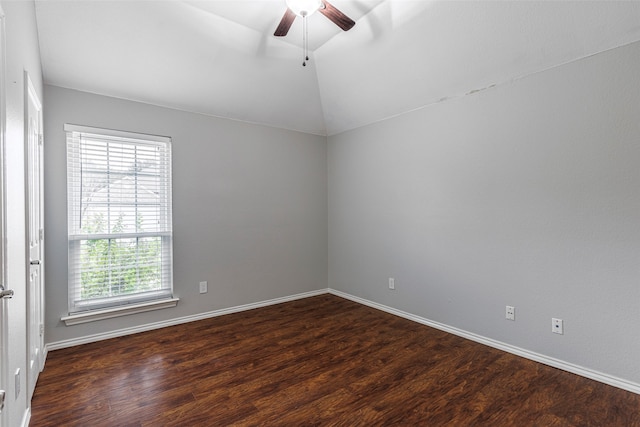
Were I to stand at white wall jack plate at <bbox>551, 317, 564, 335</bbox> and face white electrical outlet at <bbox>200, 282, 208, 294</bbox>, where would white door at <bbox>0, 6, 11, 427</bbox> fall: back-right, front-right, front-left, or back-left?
front-left

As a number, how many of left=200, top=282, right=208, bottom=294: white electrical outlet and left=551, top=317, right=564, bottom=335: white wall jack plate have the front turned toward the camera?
2

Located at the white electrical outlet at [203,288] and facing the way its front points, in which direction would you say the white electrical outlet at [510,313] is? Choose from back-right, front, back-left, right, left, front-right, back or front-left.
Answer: front-left

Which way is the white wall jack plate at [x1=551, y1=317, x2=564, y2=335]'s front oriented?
toward the camera

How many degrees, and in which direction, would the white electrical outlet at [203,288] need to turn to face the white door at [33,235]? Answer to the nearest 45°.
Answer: approximately 45° to its right

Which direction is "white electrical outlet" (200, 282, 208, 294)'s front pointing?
toward the camera

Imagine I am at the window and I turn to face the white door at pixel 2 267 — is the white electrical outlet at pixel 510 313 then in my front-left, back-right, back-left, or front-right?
front-left
